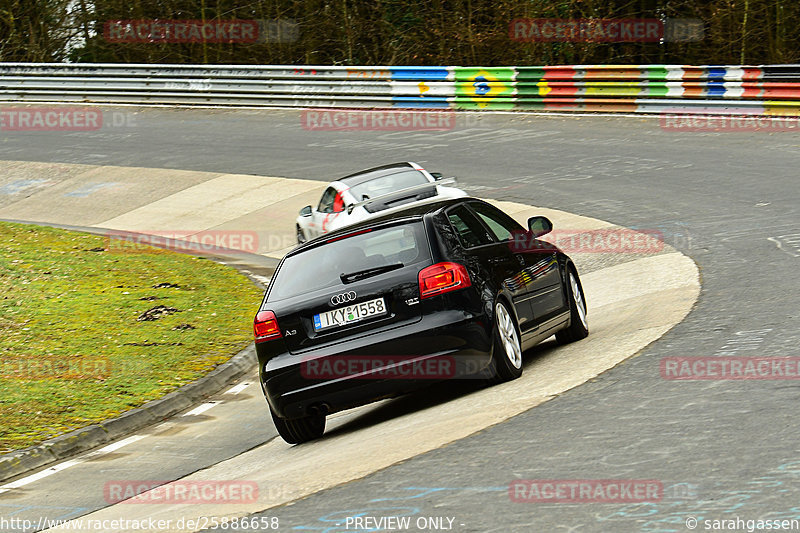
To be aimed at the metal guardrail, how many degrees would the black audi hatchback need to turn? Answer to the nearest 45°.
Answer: approximately 45° to its left
